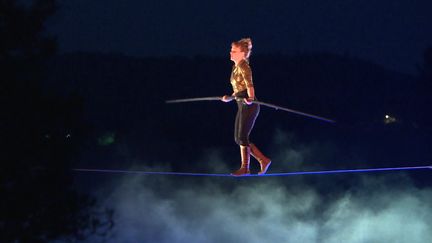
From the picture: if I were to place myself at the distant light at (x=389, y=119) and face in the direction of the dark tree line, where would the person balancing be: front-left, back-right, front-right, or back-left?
front-left

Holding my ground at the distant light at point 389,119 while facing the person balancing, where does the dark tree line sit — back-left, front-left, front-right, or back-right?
front-right
